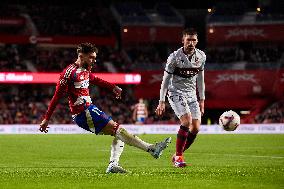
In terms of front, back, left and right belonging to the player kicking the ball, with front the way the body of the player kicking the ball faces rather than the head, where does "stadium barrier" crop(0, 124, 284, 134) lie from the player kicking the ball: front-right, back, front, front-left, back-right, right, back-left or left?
back-left

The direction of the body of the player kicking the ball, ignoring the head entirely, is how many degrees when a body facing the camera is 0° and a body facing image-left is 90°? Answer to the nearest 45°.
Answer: approximately 315°

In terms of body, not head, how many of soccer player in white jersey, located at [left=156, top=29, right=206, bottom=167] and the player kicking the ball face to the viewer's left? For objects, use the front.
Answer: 0

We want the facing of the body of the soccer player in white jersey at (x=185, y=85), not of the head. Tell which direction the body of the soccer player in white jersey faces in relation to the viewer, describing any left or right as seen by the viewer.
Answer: facing the viewer

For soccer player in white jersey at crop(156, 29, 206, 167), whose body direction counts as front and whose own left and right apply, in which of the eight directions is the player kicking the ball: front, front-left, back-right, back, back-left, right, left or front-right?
front-right

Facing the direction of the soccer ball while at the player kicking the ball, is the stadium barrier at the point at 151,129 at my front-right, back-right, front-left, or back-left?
front-left
